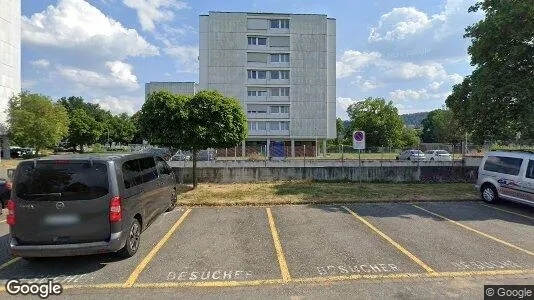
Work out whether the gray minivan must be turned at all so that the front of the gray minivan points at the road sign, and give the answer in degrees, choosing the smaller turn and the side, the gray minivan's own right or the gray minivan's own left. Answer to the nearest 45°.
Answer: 0° — it already faces it

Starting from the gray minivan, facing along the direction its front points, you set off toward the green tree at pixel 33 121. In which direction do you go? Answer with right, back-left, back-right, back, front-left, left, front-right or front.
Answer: front-left

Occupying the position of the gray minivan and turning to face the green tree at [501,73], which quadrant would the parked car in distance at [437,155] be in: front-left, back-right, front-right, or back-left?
front-left

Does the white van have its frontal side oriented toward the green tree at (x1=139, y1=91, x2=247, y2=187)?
no

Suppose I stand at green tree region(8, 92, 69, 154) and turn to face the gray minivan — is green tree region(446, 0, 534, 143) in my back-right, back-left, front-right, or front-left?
front-left

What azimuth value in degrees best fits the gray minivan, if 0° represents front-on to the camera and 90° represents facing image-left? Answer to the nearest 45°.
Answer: approximately 225°

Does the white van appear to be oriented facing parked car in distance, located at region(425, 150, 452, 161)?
no
